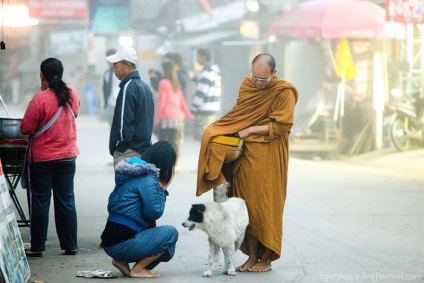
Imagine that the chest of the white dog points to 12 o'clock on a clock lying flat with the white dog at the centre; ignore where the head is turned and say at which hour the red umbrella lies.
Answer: The red umbrella is roughly at 5 o'clock from the white dog.

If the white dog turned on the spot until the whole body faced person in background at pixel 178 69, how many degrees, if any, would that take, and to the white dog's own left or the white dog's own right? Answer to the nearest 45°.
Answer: approximately 135° to the white dog's own right

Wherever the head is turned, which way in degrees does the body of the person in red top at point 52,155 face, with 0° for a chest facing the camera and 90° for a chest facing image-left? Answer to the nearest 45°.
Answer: approximately 135°

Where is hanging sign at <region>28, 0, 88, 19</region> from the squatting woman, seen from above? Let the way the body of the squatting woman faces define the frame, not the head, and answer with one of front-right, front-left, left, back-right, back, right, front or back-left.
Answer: left

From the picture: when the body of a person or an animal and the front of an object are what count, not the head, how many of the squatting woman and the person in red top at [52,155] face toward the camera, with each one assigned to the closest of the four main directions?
0

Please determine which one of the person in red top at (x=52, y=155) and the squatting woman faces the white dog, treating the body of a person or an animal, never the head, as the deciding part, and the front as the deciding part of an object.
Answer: the squatting woman

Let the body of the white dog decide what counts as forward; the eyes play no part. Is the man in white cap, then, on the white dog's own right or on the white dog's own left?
on the white dog's own right

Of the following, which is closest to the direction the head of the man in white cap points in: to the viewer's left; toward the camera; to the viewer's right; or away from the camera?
to the viewer's left

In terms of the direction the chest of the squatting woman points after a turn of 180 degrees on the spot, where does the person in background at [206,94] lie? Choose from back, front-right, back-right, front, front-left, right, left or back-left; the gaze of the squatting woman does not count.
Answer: right

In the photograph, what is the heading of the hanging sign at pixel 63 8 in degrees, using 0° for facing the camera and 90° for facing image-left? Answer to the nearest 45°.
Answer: approximately 0°

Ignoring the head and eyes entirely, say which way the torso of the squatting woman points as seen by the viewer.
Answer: to the viewer's right

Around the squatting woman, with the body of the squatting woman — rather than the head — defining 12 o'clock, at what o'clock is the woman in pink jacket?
The woman in pink jacket is roughly at 9 o'clock from the squatting woman.

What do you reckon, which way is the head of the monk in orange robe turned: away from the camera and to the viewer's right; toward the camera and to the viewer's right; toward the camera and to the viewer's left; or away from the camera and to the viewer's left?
toward the camera and to the viewer's left
